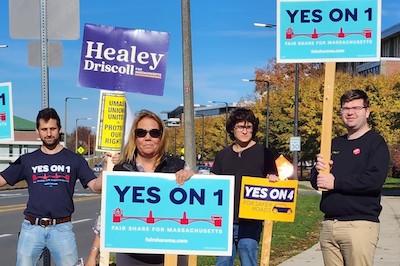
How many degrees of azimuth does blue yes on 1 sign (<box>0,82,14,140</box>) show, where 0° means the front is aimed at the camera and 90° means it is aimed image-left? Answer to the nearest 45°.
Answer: approximately 0°

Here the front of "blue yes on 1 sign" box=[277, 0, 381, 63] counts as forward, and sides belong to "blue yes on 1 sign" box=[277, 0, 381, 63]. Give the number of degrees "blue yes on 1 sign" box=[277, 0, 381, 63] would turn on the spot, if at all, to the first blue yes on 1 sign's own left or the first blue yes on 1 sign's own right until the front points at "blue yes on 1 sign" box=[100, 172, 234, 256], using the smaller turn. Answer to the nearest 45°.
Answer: approximately 45° to the first blue yes on 1 sign's own right

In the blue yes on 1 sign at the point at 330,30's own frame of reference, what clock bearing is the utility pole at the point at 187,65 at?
The utility pole is roughly at 5 o'clock from the blue yes on 1 sign.

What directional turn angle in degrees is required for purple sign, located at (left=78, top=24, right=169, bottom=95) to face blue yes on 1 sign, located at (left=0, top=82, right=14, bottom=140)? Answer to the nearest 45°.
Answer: approximately 135° to its right

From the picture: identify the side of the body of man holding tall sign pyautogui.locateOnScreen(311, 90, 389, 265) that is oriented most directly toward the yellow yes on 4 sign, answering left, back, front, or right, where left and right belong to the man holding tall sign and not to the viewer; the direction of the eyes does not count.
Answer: right

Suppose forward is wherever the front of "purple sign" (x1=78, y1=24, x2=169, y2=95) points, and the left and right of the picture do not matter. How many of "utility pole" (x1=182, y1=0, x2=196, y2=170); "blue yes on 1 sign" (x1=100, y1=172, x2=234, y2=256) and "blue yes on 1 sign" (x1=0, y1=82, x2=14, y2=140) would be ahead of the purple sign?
1

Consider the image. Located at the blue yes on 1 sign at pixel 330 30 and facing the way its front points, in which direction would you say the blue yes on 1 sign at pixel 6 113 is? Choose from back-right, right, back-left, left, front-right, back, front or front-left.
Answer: right
